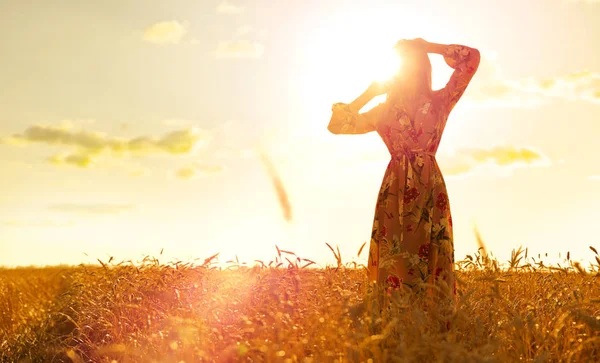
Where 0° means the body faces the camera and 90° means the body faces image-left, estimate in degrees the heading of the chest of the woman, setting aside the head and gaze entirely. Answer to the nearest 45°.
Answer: approximately 180°

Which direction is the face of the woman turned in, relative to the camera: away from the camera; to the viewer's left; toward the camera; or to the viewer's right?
away from the camera
